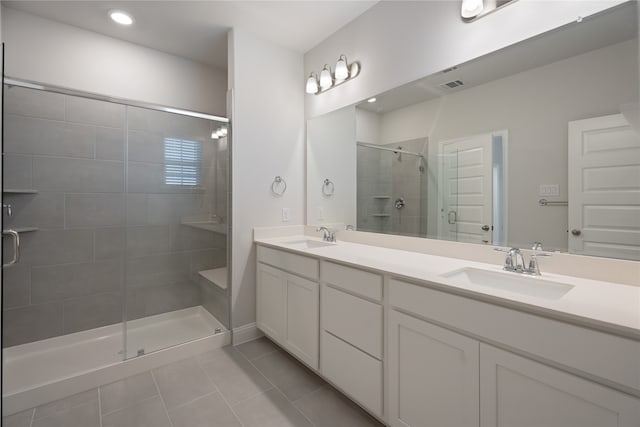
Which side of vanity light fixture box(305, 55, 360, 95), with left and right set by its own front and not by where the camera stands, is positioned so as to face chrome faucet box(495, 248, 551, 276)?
left

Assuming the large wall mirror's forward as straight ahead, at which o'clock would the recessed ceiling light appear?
The recessed ceiling light is roughly at 1 o'clock from the large wall mirror.

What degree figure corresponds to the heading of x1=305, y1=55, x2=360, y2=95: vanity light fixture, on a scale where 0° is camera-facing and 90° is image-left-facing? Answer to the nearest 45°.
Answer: approximately 45°

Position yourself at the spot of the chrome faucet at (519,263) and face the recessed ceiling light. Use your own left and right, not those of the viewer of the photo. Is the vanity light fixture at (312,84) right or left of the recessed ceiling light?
right

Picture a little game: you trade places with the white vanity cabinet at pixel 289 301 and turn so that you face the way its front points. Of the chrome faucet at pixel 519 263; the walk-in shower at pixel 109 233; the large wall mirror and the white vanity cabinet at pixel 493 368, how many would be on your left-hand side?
3

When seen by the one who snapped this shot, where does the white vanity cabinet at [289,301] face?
facing the viewer and to the left of the viewer

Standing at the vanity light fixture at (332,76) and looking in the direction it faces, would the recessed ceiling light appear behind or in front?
in front

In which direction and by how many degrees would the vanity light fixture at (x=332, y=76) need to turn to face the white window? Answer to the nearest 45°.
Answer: approximately 45° to its right

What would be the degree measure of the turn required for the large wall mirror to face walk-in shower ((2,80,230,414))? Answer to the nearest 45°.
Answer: approximately 45° to its right

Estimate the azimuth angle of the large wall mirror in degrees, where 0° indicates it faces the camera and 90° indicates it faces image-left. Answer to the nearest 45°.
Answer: approximately 45°

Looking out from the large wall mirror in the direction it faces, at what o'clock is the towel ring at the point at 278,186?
The towel ring is roughly at 2 o'clock from the large wall mirror.

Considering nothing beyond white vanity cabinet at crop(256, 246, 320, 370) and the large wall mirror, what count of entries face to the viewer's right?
0

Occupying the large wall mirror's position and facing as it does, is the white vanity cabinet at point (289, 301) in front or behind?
in front
